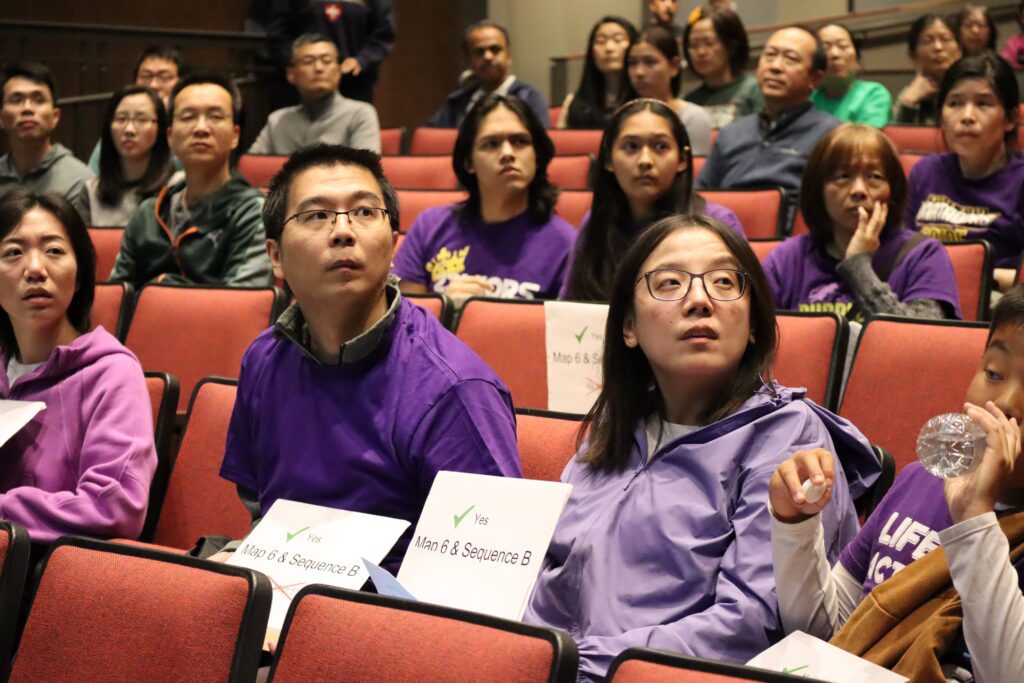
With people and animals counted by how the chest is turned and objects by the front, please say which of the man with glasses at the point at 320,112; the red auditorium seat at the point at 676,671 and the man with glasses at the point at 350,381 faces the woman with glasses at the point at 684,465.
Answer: the man with glasses at the point at 320,112

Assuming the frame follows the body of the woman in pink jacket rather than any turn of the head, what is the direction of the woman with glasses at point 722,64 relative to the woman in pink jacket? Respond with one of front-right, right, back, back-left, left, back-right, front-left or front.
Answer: back

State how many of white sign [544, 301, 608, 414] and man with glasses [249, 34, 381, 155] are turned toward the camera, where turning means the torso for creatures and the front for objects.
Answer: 2

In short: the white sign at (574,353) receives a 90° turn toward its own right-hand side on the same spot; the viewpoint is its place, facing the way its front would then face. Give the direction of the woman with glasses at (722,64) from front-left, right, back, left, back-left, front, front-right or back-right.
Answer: right

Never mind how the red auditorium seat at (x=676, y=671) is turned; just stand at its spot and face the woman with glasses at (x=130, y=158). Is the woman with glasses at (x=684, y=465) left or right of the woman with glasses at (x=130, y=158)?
right

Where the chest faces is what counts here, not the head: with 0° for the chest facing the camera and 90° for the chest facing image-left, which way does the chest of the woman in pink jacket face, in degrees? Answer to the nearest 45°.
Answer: approximately 45°

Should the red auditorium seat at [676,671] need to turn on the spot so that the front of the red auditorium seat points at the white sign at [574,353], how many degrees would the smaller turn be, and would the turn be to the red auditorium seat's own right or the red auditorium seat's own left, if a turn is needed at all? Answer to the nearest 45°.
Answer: approximately 135° to the red auditorium seat's own right

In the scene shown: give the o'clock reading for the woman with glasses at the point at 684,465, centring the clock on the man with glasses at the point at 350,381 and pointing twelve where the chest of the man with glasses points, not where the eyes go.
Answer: The woman with glasses is roughly at 9 o'clock from the man with glasses.

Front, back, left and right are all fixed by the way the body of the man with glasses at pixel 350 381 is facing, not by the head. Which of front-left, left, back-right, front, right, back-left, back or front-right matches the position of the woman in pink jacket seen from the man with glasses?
right

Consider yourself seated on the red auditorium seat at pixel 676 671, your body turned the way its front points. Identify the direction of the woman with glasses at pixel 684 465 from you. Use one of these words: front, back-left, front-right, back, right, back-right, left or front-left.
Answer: back-right
